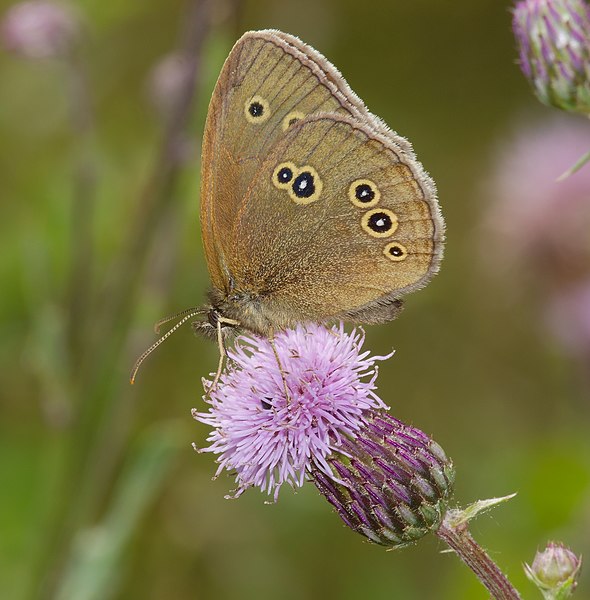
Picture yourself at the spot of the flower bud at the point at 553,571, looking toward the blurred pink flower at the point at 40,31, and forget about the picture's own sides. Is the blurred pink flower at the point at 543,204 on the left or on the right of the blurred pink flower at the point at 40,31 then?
right

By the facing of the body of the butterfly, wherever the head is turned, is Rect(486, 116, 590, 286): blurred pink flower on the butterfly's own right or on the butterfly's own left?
on the butterfly's own right

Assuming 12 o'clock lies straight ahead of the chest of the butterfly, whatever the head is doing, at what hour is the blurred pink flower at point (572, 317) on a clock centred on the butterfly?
The blurred pink flower is roughly at 4 o'clock from the butterfly.

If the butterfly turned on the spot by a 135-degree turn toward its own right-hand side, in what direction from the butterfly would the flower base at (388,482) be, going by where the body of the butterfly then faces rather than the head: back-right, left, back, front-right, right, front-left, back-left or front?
right

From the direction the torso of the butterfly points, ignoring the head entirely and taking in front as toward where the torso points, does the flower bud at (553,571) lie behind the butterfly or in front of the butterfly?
behind

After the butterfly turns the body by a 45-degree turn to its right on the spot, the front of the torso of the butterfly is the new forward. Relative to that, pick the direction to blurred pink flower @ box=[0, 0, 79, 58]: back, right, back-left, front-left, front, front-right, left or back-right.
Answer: front

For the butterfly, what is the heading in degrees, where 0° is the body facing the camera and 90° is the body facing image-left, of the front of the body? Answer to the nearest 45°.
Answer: approximately 90°

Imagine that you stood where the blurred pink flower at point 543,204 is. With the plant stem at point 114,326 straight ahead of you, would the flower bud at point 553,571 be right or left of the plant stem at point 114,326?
left

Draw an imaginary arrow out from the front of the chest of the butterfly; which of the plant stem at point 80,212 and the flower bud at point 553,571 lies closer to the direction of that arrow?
the plant stem

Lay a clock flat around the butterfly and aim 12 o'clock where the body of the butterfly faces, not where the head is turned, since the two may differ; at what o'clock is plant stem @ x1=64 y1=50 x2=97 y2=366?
The plant stem is roughly at 2 o'clock from the butterfly.
